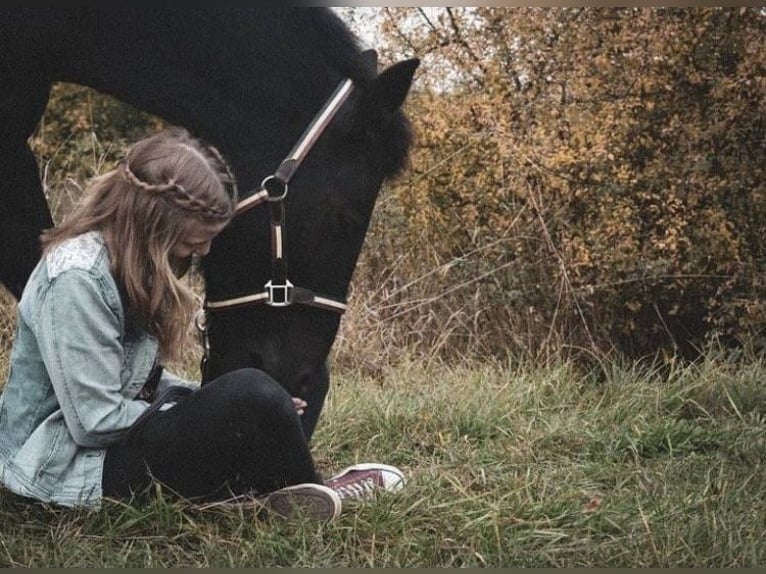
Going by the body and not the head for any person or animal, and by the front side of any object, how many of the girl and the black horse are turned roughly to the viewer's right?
2

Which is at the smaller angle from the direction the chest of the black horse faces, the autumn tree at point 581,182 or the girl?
the autumn tree

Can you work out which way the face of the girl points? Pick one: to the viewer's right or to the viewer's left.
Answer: to the viewer's right

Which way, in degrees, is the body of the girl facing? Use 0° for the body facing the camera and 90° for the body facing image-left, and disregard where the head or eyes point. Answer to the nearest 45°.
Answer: approximately 270°

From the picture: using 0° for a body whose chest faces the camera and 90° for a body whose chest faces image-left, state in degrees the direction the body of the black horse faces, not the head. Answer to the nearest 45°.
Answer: approximately 270°

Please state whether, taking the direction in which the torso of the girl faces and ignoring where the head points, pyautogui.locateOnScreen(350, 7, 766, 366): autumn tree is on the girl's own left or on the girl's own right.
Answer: on the girl's own left

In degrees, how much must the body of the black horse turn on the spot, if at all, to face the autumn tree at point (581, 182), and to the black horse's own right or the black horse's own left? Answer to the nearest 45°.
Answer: approximately 45° to the black horse's own left
